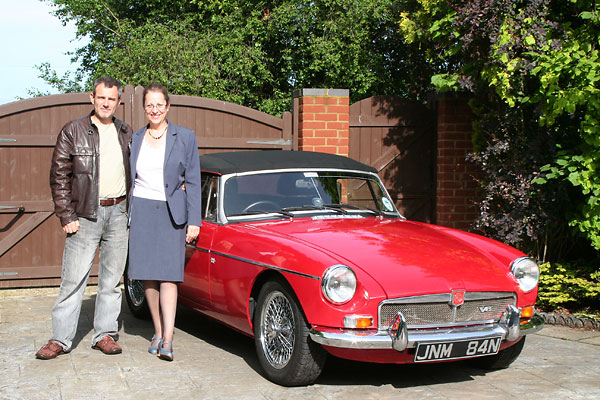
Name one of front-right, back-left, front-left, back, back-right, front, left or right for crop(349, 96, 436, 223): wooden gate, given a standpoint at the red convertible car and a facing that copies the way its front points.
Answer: back-left

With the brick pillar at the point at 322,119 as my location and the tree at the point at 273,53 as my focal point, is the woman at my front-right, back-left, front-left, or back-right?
back-left

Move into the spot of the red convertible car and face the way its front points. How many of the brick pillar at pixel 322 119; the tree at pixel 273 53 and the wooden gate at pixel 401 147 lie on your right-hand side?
0

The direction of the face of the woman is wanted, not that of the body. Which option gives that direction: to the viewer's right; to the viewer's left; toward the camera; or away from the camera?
toward the camera

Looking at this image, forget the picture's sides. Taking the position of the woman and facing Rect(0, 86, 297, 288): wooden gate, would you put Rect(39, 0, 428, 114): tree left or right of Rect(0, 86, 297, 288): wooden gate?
right

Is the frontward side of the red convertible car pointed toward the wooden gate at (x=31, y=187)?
no

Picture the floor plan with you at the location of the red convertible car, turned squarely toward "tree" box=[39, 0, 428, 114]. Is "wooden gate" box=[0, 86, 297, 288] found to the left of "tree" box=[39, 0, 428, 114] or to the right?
left

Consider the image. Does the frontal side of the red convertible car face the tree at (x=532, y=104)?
no

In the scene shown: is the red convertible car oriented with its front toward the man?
no

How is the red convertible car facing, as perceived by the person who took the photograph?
facing the viewer and to the right of the viewer

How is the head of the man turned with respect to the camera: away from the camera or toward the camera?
toward the camera

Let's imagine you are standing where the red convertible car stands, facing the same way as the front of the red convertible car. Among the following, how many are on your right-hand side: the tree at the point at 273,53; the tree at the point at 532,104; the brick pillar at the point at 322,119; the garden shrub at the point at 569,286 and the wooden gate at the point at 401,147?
0

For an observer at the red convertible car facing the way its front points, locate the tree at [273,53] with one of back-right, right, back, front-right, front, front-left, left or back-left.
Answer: back-left

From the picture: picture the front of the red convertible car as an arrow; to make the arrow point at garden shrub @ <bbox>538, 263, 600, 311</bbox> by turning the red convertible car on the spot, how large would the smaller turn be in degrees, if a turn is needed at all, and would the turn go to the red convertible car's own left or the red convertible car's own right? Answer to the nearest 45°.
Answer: approximately 90° to the red convertible car's own left

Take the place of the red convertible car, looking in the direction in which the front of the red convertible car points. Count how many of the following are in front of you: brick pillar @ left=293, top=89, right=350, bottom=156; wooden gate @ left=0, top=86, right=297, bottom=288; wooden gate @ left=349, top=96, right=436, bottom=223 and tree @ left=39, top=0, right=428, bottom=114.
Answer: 0

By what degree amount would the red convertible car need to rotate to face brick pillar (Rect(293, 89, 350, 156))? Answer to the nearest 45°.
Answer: approximately 135° to its left

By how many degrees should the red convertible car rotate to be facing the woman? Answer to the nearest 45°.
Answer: approximately 135° to its right

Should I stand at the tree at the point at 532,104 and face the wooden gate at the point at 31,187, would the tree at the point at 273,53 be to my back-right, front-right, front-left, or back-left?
front-right

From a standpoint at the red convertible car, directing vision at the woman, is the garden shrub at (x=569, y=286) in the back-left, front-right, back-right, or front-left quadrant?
back-right
